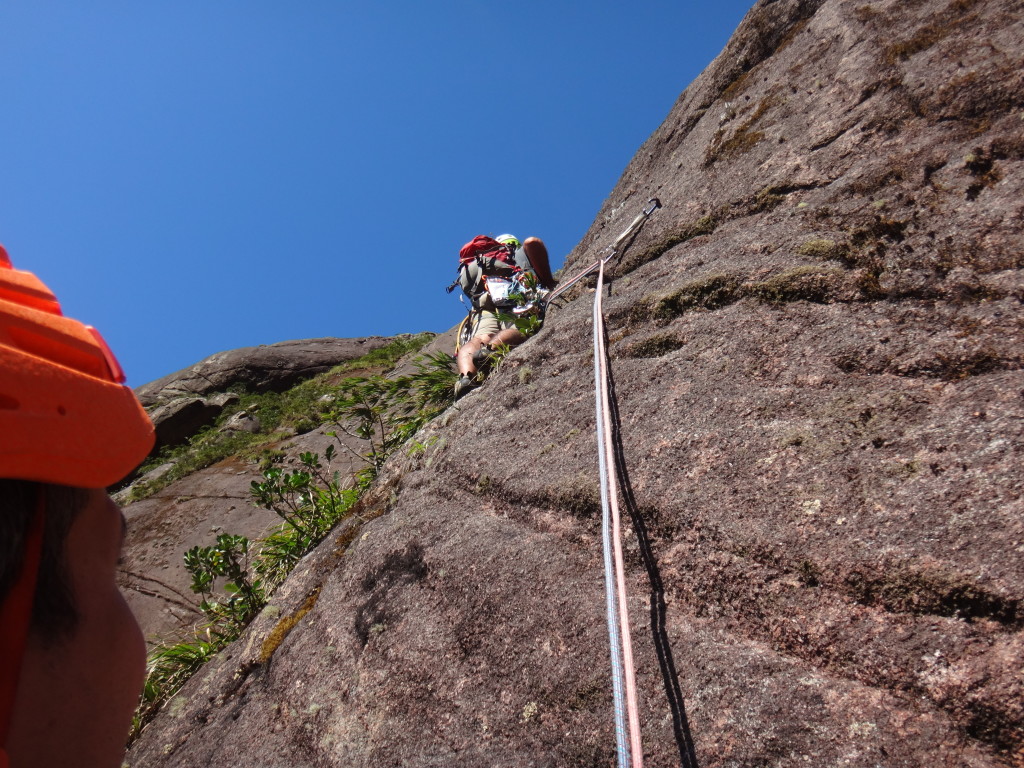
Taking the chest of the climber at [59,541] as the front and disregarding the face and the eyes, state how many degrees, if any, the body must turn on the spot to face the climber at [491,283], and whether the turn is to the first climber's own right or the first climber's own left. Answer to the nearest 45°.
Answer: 0° — they already face them

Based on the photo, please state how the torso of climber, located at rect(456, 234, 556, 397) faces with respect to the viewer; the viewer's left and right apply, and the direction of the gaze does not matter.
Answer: facing to the right of the viewer

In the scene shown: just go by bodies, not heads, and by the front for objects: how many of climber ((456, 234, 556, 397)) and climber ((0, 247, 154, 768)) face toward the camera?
0

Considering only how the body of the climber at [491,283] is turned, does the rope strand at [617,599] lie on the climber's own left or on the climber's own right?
on the climber's own right

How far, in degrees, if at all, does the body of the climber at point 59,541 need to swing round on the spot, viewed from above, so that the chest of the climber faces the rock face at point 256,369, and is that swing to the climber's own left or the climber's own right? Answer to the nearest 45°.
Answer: approximately 45° to the climber's own left

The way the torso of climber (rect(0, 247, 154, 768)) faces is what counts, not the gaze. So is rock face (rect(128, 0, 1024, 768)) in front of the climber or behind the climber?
in front

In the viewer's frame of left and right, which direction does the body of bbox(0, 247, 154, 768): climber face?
facing away from the viewer and to the right of the viewer

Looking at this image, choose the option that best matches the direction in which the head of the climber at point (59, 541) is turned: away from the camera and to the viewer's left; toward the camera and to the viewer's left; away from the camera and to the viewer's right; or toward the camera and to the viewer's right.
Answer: away from the camera and to the viewer's right
